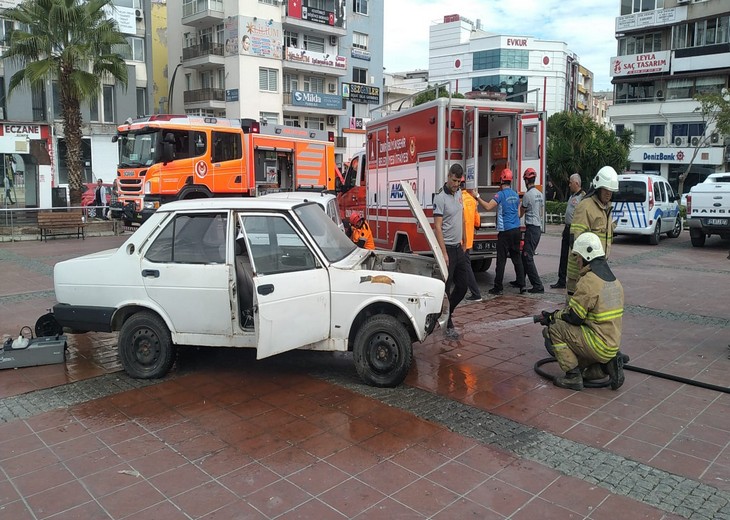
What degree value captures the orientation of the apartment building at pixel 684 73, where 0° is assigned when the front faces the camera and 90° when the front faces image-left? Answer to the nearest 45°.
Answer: approximately 0°

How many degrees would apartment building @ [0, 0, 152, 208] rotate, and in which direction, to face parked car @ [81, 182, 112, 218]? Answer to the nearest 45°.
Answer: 0° — it already faces it

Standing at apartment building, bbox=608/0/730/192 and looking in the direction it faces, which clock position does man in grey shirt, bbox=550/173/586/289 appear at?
The man in grey shirt is roughly at 12 o'clock from the apartment building.

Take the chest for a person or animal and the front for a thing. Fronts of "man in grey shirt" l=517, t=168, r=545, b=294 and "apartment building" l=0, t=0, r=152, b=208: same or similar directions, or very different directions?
very different directions

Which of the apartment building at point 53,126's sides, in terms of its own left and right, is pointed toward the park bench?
front

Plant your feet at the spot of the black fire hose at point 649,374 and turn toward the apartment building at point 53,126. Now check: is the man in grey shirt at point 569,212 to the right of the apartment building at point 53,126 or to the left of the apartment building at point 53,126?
right

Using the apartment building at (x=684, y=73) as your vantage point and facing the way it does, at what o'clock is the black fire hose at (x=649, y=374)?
The black fire hose is roughly at 12 o'clock from the apartment building.

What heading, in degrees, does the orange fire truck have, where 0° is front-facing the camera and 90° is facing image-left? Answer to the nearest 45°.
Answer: approximately 45°

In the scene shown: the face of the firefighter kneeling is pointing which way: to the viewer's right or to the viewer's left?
to the viewer's left
